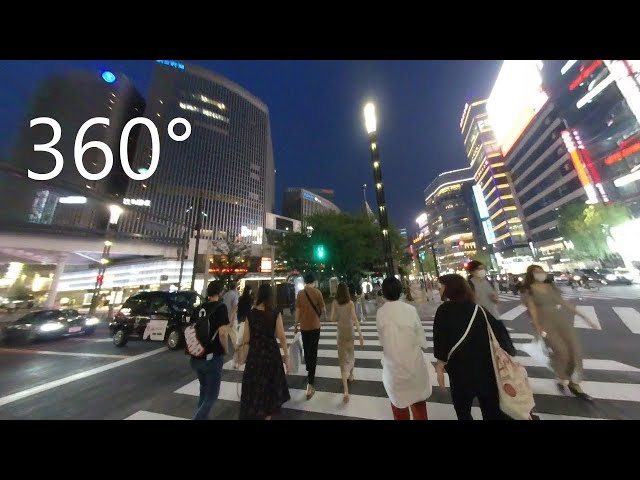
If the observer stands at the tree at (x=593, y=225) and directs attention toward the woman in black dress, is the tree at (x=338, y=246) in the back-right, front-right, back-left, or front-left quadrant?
front-right

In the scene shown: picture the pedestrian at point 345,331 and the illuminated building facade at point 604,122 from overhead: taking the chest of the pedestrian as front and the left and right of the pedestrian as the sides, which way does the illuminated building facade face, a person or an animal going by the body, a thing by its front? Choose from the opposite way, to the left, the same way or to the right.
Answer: to the left

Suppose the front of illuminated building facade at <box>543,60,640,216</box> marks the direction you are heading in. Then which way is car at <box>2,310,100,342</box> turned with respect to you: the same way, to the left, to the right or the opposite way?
the opposite way

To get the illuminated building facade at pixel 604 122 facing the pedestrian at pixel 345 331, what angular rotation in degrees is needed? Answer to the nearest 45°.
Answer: approximately 45° to its left

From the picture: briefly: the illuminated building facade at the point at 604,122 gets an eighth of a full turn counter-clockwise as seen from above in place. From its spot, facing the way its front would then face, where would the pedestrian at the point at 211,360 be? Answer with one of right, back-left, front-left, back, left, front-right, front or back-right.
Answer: front

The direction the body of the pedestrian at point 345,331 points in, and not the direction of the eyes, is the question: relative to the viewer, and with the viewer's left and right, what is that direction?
facing away from the viewer

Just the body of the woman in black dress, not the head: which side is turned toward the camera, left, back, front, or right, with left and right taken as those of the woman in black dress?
back

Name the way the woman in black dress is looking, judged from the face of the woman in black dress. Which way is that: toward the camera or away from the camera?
away from the camera

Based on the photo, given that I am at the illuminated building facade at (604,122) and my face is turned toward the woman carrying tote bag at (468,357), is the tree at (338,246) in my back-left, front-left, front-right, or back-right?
front-right

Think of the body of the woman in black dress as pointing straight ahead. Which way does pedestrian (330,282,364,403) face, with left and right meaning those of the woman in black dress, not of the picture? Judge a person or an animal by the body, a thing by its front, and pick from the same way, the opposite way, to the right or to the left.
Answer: the same way

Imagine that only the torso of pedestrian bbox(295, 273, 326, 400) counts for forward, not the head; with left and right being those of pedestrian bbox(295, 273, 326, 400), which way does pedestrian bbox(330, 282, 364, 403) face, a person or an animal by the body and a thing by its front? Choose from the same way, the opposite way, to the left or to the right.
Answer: the same way

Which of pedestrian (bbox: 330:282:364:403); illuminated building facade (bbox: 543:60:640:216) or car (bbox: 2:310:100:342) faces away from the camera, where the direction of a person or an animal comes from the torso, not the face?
the pedestrian

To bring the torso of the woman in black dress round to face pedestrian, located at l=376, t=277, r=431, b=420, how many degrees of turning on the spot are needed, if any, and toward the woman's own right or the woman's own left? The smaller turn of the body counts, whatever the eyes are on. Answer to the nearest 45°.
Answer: approximately 135° to the woman's own right

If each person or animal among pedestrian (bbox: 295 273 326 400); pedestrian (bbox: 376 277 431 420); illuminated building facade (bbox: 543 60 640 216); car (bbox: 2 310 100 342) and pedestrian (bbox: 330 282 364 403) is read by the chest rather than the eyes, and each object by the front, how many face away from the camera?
3

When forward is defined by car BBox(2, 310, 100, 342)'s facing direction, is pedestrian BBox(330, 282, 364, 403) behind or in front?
in front

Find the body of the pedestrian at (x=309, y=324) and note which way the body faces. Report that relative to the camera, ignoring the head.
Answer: away from the camera

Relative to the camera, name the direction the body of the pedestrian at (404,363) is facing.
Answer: away from the camera

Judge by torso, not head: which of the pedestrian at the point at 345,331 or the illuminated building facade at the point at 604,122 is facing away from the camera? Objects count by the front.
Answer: the pedestrian

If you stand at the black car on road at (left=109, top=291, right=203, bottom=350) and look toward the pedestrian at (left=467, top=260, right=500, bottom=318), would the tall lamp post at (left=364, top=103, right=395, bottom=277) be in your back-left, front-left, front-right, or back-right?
front-left
